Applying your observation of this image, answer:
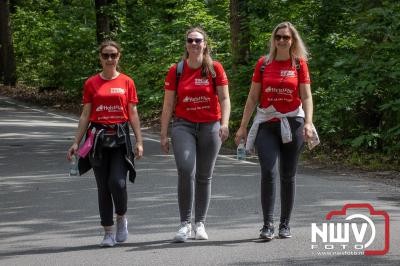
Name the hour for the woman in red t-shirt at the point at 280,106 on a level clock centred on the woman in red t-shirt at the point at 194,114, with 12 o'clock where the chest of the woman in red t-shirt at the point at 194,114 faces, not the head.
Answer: the woman in red t-shirt at the point at 280,106 is roughly at 9 o'clock from the woman in red t-shirt at the point at 194,114.

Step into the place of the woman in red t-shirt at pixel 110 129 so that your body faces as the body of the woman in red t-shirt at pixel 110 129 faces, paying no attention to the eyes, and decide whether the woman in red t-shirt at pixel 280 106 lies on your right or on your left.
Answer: on your left

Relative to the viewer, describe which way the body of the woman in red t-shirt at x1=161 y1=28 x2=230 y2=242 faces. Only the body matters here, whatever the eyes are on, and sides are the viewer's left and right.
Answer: facing the viewer

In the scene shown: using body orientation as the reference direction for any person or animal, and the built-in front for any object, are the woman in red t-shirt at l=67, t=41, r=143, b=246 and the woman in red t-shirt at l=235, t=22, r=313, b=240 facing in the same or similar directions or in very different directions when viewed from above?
same or similar directions

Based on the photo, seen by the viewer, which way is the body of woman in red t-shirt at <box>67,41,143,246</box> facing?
toward the camera

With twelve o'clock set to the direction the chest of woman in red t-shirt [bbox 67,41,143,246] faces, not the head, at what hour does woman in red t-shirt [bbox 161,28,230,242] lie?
woman in red t-shirt [bbox 161,28,230,242] is roughly at 9 o'clock from woman in red t-shirt [bbox 67,41,143,246].

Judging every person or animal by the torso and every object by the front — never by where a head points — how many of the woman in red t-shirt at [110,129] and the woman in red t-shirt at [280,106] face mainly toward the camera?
2

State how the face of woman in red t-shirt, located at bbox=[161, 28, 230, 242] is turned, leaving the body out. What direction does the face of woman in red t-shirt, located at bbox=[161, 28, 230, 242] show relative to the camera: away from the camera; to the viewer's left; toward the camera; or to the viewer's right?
toward the camera

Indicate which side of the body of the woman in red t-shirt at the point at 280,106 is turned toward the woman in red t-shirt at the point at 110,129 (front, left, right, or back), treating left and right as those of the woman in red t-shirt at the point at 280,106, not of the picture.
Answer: right

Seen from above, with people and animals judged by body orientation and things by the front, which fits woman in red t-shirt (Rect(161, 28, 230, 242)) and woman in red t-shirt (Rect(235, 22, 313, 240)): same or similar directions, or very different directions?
same or similar directions

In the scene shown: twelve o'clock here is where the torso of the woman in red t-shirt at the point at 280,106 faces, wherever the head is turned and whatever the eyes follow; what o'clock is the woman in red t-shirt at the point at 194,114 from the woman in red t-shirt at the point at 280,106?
the woman in red t-shirt at the point at 194,114 is roughly at 3 o'clock from the woman in red t-shirt at the point at 280,106.

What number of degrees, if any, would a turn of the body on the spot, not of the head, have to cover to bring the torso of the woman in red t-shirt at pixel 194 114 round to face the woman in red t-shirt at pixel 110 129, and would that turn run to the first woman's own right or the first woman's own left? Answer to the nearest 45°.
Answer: approximately 90° to the first woman's own right
